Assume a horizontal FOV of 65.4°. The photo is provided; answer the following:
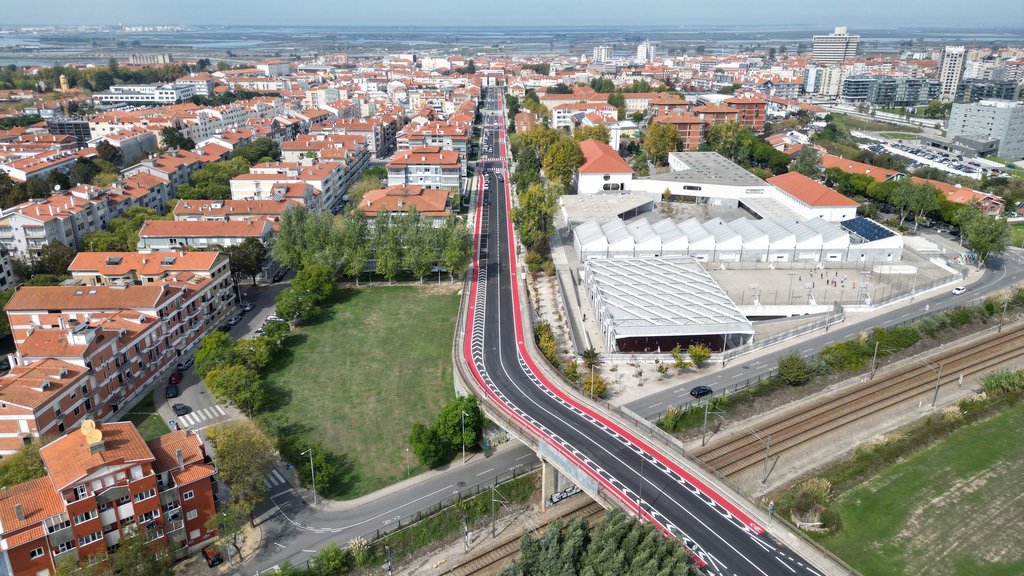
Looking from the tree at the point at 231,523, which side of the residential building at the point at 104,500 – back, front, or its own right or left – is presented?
left

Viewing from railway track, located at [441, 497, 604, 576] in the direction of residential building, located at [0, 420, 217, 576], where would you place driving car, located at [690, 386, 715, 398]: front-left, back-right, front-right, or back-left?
back-right

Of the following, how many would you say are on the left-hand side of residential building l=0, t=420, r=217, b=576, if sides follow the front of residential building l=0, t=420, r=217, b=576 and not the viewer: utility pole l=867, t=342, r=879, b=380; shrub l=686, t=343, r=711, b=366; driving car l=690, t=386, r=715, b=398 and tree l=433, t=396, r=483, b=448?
4

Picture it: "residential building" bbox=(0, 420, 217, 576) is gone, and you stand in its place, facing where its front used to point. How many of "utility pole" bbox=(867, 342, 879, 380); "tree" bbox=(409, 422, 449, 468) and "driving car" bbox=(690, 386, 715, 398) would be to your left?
3

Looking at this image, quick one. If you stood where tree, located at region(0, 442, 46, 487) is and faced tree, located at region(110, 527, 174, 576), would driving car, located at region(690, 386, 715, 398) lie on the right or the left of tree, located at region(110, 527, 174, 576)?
left

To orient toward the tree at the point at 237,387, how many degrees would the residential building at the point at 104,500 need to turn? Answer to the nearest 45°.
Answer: approximately 135° to its left

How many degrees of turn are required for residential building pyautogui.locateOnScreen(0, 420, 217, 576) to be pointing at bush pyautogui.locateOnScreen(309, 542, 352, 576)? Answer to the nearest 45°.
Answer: approximately 45° to its left

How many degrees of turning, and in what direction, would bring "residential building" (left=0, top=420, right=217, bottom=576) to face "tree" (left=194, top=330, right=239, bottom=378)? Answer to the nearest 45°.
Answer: approximately 135° to its left

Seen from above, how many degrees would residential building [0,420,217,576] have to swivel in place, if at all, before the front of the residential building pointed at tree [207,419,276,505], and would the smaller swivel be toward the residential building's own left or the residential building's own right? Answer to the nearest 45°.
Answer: approximately 90° to the residential building's own left

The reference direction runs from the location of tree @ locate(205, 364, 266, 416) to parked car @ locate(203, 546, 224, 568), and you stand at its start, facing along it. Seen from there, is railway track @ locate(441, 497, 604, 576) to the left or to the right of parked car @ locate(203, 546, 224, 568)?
left

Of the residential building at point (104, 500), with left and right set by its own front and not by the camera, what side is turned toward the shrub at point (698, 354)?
left

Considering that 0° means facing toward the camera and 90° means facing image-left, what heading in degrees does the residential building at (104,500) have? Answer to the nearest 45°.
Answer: approximately 0°

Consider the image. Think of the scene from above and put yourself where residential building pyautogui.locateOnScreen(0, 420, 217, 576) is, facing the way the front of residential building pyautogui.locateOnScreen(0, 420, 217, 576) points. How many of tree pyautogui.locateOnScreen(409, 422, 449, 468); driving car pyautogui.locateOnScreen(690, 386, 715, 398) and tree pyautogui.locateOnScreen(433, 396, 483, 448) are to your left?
3
